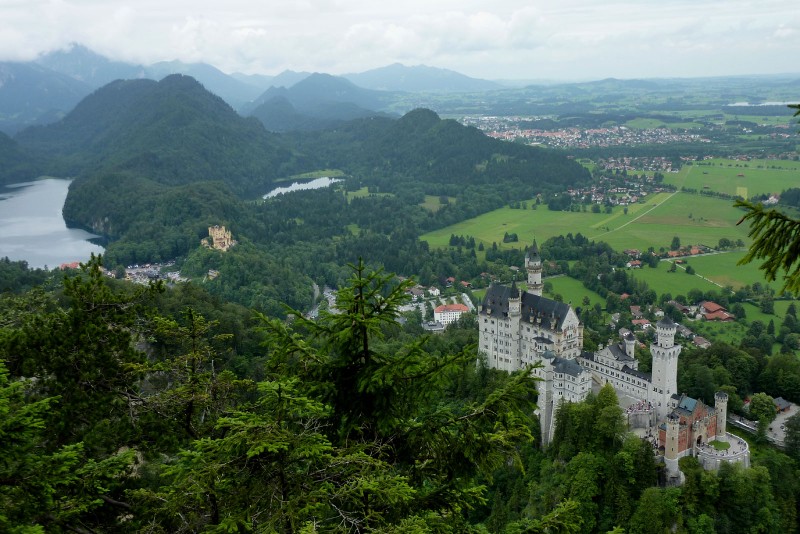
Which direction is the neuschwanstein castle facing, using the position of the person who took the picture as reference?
facing the viewer and to the right of the viewer
